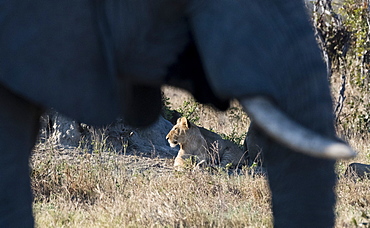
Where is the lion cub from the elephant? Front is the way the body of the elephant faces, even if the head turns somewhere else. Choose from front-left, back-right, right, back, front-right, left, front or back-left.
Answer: left

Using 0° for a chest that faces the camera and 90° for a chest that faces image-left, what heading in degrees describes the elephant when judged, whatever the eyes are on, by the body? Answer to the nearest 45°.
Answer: approximately 270°

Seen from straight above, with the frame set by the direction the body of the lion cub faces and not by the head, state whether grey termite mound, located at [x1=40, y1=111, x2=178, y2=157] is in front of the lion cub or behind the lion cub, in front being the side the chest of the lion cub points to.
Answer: in front

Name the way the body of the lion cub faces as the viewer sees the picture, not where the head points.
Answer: to the viewer's left

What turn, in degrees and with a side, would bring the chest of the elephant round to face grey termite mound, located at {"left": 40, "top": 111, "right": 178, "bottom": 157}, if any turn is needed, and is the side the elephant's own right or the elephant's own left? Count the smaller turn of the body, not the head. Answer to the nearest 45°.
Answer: approximately 90° to the elephant's own left

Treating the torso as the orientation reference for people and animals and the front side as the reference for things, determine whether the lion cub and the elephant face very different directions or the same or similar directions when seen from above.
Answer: very different directions

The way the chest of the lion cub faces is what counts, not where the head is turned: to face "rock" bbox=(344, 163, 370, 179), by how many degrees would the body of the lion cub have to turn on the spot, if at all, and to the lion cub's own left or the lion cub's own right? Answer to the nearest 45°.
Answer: approximately 135° to the lion cub's own left

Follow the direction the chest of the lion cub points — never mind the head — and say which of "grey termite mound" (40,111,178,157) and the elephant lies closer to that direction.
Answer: the grey termite mound
